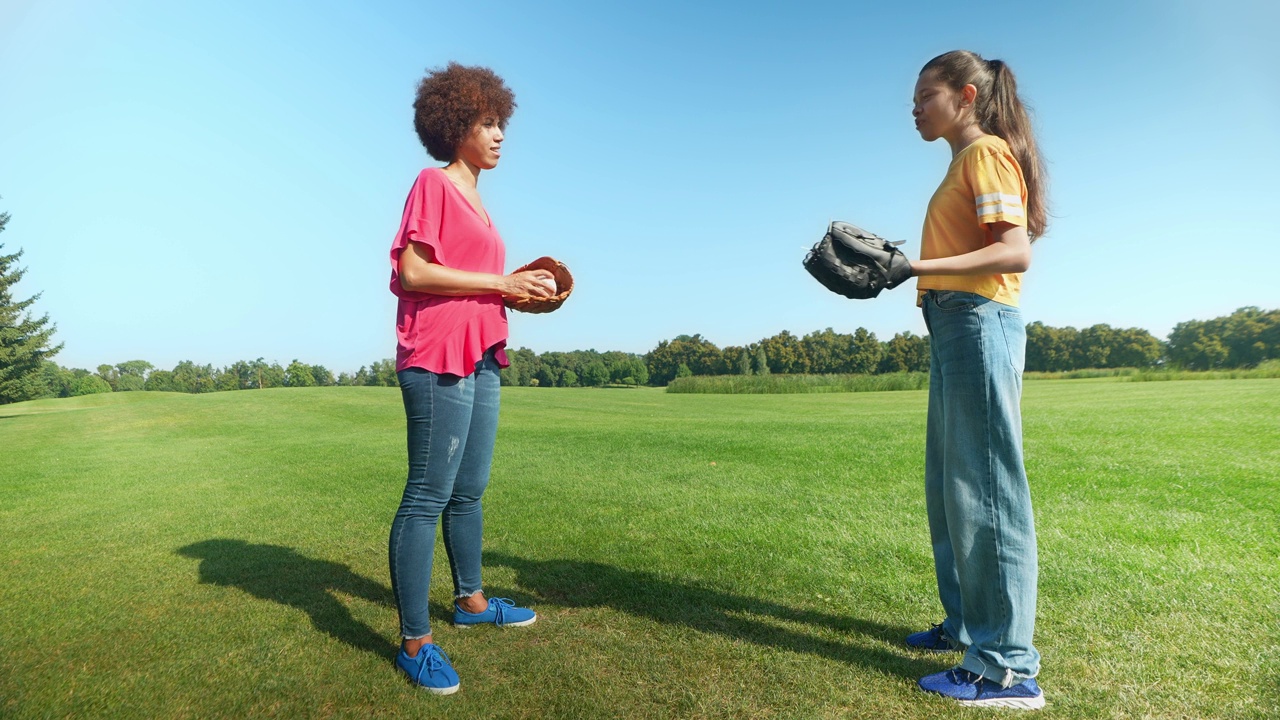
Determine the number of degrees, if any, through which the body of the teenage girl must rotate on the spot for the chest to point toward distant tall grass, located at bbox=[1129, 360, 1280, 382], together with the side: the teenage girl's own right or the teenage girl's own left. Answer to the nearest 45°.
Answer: approximately 90° to the teenage girl's own right

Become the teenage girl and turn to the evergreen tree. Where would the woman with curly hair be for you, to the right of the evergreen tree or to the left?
left

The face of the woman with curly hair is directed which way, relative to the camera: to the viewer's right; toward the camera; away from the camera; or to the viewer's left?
to the viewer's right

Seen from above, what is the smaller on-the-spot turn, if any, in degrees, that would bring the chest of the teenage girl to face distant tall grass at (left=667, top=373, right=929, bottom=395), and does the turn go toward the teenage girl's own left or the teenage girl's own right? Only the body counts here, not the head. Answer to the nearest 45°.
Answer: approximately 90° to the teenage girl's own right

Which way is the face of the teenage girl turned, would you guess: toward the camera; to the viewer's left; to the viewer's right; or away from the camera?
to the viewer's left

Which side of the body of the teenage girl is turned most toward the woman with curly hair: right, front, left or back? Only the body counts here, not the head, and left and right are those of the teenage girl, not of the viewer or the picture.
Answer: front

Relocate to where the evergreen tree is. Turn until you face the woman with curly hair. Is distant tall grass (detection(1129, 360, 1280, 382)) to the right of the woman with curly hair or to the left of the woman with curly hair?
left

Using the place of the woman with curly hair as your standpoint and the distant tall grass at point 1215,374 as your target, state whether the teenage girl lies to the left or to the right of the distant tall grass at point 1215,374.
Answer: right

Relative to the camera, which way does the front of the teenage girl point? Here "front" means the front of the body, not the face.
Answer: to the viewer's left

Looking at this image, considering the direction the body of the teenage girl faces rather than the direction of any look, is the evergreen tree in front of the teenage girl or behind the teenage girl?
in front

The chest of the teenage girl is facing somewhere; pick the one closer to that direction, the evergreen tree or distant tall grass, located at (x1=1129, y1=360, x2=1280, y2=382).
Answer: the evergreen tree

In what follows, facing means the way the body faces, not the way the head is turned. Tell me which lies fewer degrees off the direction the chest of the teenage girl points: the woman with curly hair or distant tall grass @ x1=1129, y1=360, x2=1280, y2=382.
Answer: the woman with curly hair
